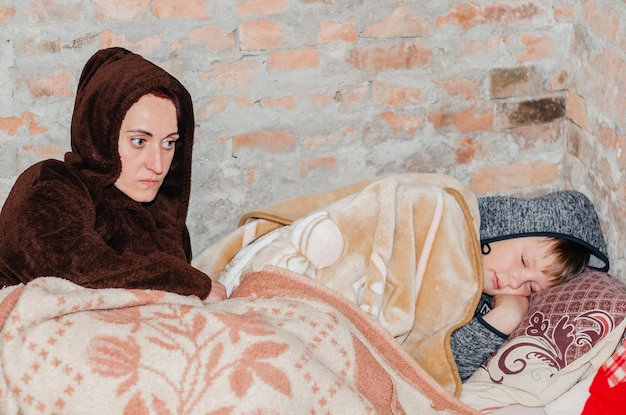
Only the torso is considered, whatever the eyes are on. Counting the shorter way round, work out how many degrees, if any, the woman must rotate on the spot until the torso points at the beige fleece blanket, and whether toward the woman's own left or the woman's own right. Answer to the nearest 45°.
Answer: approximately 45° to the woman's own left

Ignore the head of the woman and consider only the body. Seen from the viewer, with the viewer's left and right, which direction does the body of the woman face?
facing the viewer and to the right of the viewer

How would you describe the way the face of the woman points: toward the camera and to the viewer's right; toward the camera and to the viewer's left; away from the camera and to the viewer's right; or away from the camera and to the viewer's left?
toward the camera and to the viewer's right

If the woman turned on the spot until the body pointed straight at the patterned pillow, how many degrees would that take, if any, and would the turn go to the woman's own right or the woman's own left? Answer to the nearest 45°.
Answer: approximately 45° to the woman's own left

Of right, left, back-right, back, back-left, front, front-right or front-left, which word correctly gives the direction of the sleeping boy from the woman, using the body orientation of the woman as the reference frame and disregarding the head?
front-left

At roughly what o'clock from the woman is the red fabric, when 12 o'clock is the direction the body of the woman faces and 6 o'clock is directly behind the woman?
The red fabric is roughly at 11 o'clock from the woman.
